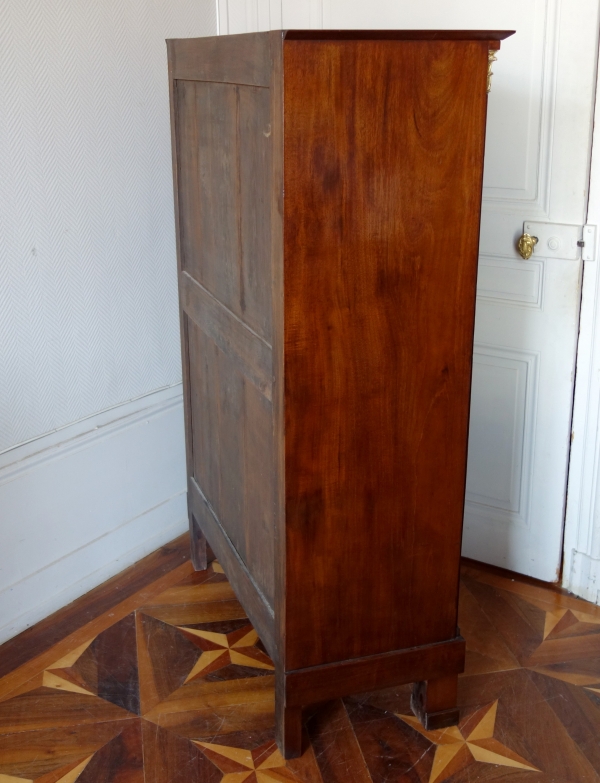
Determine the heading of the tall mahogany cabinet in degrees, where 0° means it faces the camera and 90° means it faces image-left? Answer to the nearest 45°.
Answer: approximately 270°

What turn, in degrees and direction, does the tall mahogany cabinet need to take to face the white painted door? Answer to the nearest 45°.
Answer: approximately 45° to its left
